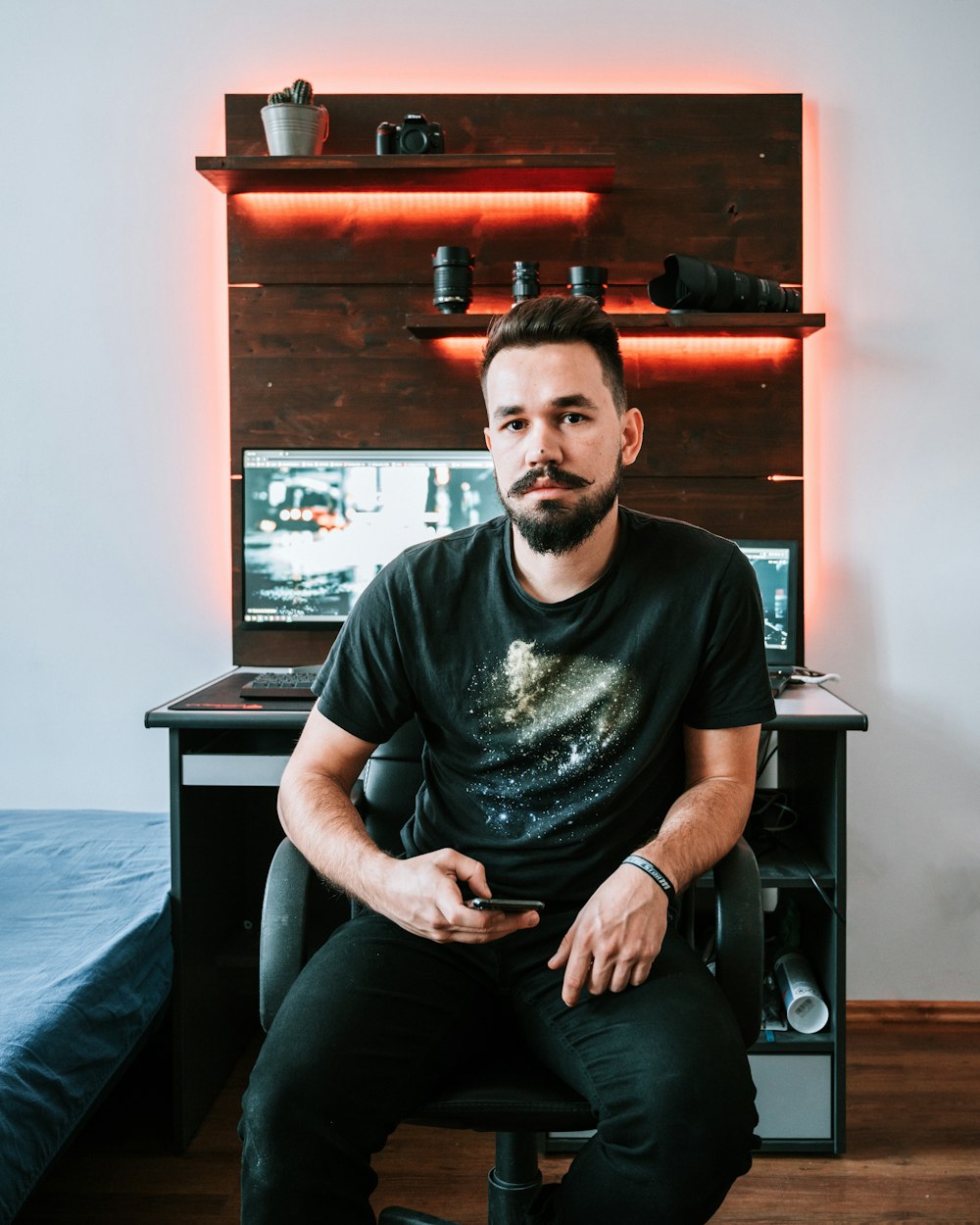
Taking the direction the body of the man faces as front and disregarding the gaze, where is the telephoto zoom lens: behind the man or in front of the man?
behind

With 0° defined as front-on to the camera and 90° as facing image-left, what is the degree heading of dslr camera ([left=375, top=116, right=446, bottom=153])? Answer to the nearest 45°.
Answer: approximately 0°

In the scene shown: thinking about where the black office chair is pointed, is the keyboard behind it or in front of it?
behind

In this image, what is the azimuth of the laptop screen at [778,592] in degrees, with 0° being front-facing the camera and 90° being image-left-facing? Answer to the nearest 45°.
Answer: approximately 0°

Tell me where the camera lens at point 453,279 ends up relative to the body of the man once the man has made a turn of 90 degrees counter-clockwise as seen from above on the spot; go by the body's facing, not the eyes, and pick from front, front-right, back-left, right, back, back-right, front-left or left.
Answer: left

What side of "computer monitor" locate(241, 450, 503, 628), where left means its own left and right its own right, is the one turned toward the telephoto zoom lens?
left

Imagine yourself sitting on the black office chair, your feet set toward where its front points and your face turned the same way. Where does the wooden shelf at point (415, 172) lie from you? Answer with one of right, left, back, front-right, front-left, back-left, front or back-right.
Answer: back

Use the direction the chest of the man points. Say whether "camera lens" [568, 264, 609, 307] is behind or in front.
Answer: behind
